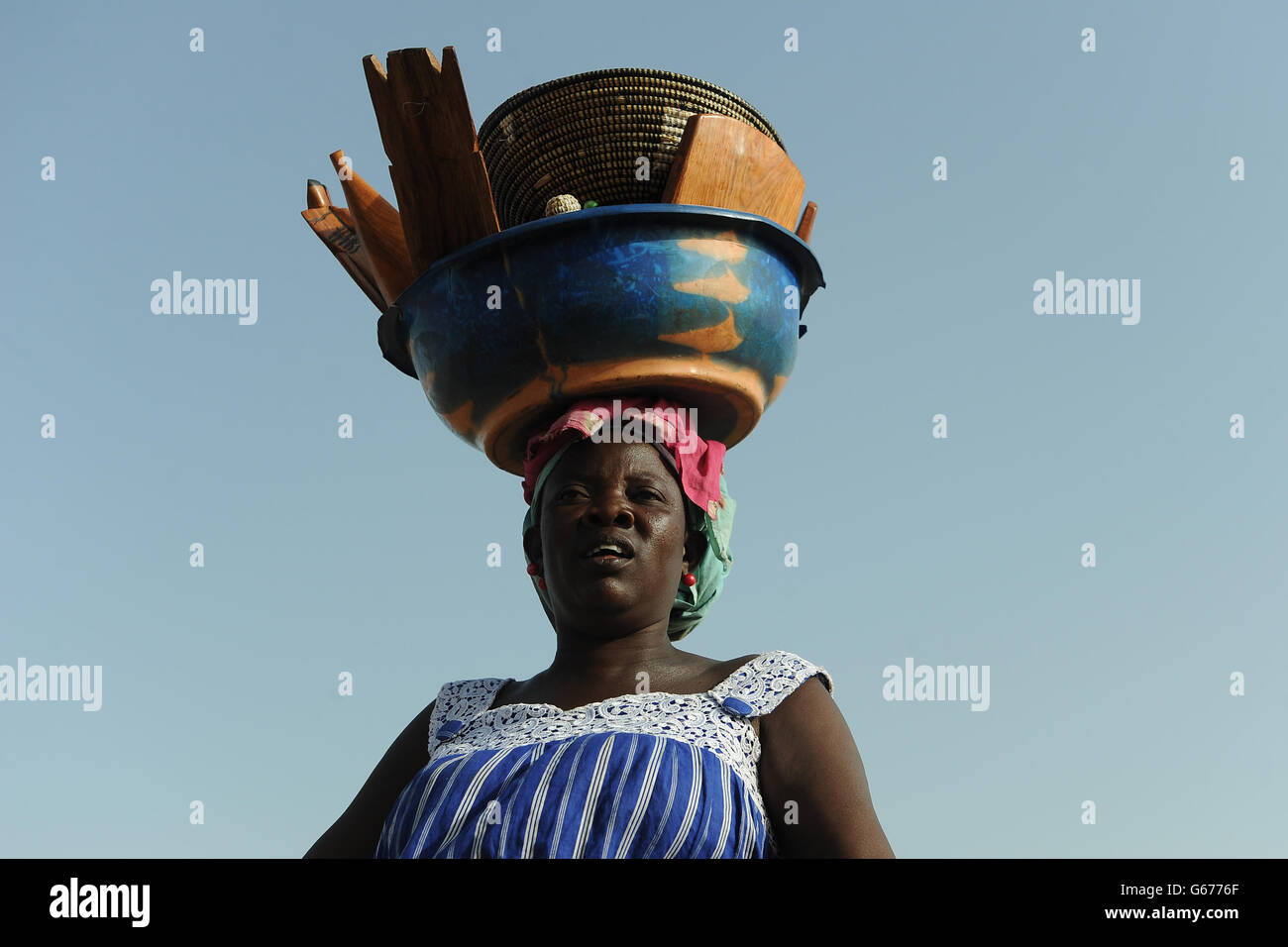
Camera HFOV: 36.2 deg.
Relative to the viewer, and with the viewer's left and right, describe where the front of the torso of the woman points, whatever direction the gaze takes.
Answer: facing the viewer

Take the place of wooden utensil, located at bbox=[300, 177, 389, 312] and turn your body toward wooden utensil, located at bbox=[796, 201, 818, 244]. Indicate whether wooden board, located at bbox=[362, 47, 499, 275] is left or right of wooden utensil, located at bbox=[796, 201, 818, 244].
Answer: right
